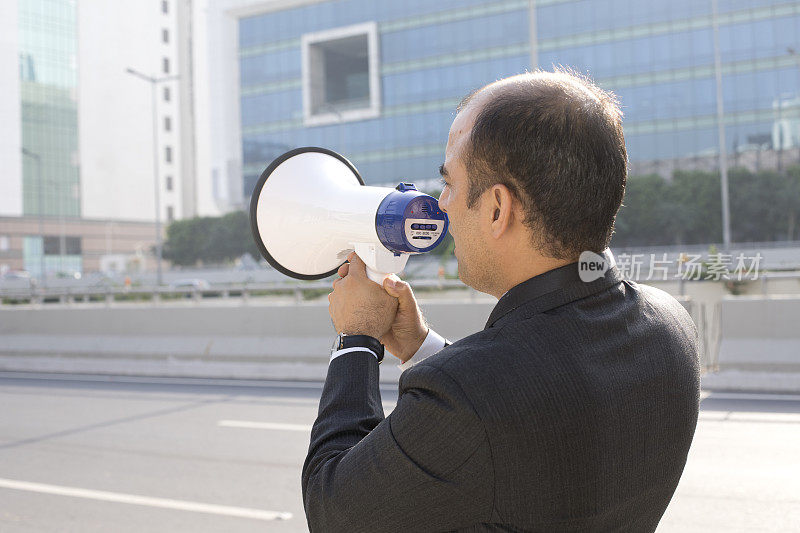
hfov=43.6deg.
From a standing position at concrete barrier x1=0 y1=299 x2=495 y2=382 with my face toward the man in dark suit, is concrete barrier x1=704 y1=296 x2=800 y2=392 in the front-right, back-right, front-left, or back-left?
front-left

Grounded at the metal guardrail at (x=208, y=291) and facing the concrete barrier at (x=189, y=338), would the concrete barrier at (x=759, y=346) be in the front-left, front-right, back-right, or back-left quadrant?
front-left

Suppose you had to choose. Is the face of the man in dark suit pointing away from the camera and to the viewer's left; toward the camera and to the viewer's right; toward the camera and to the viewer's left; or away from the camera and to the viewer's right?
away from the camera and to the viewer's left

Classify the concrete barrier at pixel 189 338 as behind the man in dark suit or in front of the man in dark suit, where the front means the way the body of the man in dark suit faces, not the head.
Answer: in front

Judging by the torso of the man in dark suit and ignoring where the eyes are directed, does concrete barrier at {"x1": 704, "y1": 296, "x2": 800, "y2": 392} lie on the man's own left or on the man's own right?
on the man's own right

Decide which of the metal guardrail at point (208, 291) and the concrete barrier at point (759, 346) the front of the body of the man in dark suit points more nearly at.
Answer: the metal guardrail

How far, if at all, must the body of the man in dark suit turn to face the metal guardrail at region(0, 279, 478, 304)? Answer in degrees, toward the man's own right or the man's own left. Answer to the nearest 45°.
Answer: approximately 45° to the man's own right

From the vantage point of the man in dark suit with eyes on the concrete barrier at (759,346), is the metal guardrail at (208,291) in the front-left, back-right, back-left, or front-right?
front-left

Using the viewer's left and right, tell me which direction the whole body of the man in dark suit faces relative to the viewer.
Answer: facing away from the viewer and to the left of the viewer
